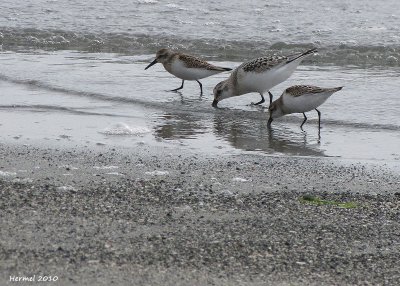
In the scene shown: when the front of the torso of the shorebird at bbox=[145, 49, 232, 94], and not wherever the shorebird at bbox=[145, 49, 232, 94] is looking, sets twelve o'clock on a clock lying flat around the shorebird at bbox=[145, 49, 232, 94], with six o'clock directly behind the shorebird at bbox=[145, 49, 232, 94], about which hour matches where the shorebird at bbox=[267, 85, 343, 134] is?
the shorebird at bbox=[267, 85, 343, 134] is roughly at 8 o'clock from the shorebird at bbox=[145, 49, 232, 94].

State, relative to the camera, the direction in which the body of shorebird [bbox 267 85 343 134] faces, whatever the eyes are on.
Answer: to the viewer's left

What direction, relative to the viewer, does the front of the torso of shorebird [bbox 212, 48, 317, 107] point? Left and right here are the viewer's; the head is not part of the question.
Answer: facing to the left of the viewer

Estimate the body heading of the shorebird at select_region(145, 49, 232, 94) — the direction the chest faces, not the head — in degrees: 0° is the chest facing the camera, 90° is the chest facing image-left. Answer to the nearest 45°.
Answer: approximately 90°

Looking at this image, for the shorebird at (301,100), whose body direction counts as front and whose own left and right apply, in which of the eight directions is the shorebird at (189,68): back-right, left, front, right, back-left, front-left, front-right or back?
front-right

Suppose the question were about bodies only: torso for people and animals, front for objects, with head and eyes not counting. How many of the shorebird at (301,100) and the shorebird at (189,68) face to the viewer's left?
2

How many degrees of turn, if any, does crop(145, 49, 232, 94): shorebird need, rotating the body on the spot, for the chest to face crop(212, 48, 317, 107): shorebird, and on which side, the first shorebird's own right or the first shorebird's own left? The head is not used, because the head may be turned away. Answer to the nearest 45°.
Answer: approximately 135° to the first shorebird's own left

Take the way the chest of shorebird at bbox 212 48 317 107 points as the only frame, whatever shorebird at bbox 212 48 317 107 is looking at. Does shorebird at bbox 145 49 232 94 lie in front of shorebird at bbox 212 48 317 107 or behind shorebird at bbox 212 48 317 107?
in front

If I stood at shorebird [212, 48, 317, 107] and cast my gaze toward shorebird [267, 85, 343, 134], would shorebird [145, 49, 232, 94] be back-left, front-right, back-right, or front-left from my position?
back-right
